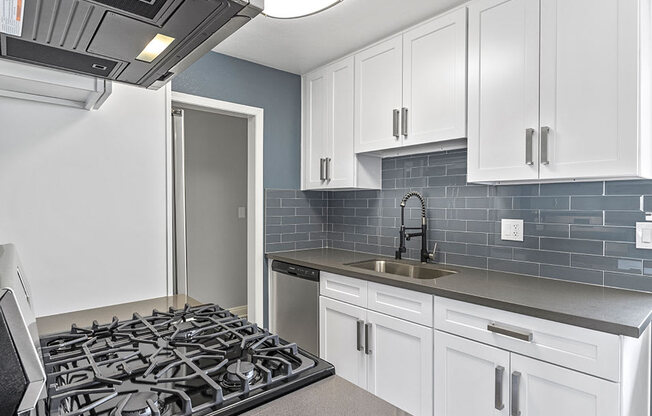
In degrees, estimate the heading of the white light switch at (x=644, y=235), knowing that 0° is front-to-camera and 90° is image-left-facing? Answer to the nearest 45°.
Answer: approximately 0°

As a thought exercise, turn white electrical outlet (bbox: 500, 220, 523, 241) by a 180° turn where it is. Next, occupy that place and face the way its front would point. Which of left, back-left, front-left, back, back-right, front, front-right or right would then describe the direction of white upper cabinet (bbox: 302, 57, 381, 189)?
left

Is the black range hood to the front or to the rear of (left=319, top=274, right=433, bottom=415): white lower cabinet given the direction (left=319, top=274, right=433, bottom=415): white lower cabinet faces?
to the front

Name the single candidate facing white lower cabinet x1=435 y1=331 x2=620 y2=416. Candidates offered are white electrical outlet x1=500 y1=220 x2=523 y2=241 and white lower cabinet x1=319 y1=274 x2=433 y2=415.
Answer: the white electrical outlet

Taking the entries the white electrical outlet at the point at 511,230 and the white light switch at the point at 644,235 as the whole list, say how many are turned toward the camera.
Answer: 2

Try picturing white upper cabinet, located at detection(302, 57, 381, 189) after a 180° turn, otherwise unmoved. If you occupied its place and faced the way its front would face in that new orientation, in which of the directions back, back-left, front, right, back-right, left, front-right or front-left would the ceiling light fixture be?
back-right

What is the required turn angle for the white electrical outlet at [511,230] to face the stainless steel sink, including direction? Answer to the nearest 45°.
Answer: approximately 90° to its right

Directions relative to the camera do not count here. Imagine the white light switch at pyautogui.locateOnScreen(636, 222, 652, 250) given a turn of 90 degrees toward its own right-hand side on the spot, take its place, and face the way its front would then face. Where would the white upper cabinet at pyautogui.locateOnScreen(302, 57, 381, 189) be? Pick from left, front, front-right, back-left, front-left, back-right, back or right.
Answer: front

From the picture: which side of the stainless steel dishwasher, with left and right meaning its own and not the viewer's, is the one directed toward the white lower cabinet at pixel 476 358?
left

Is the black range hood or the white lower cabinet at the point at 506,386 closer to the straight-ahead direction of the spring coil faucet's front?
the black range hood

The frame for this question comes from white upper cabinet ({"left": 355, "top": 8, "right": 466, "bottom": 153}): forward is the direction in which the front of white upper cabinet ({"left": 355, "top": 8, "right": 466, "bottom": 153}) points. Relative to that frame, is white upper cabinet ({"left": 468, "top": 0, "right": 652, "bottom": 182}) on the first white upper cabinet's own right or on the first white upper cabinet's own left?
on the first white upper cabinet's own left
